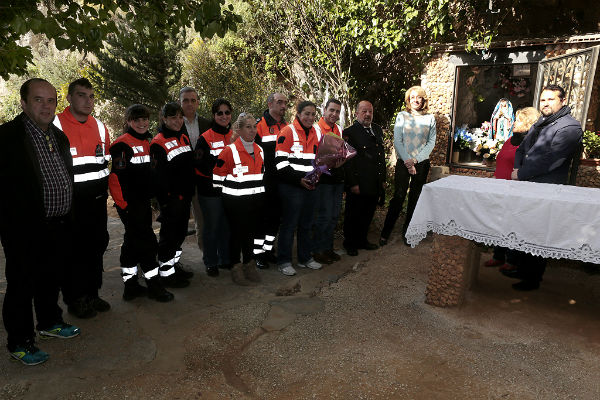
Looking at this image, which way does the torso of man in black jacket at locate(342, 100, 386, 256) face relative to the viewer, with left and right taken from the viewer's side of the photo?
facing the viewer and to the right of the viewer

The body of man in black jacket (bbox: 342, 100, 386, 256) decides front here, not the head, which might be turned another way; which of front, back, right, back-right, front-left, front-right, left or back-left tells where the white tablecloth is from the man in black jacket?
front

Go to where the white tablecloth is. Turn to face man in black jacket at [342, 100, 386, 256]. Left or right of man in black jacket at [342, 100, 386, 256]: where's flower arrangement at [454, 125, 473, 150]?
right

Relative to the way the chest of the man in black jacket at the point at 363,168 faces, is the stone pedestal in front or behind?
in front

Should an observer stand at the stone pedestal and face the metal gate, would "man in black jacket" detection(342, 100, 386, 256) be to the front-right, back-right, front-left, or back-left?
front-left

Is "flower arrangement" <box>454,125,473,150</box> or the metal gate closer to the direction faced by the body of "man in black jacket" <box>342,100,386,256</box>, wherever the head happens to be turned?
the metal gate

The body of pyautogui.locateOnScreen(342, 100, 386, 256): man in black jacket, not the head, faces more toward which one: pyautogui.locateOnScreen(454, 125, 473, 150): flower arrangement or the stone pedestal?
the stone pedestal

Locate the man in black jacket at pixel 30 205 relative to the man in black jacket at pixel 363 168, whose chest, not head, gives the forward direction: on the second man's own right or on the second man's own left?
on the second man's own right

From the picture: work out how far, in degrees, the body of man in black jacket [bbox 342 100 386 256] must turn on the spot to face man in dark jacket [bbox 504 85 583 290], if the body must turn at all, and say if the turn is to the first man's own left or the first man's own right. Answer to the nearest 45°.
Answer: approximately 45° to the first man's own left

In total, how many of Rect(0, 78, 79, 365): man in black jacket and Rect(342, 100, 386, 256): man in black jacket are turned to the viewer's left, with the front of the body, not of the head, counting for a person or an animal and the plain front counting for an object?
0

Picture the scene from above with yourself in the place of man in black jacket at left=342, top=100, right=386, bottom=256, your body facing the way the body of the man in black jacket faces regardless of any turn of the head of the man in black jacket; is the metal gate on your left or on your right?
on your left
